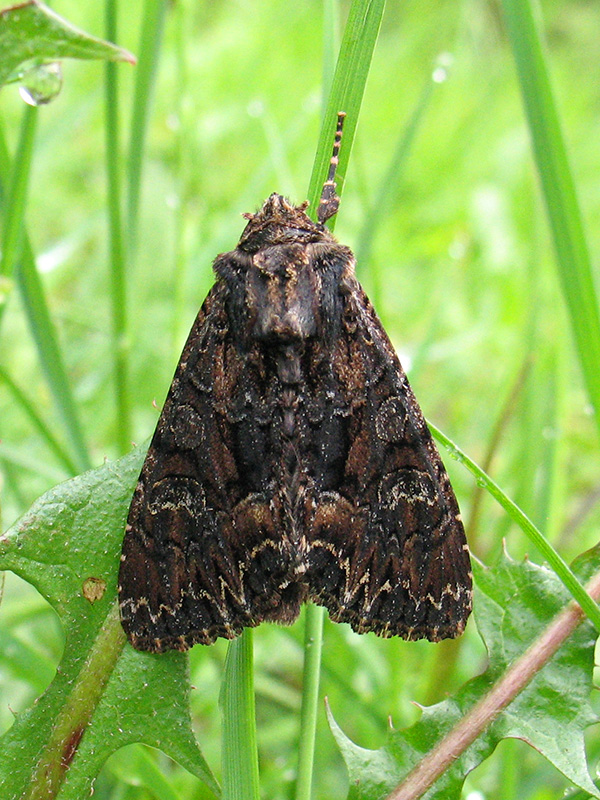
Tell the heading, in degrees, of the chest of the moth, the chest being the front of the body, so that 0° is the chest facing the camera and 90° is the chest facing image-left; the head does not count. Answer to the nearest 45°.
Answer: approximately 180°
